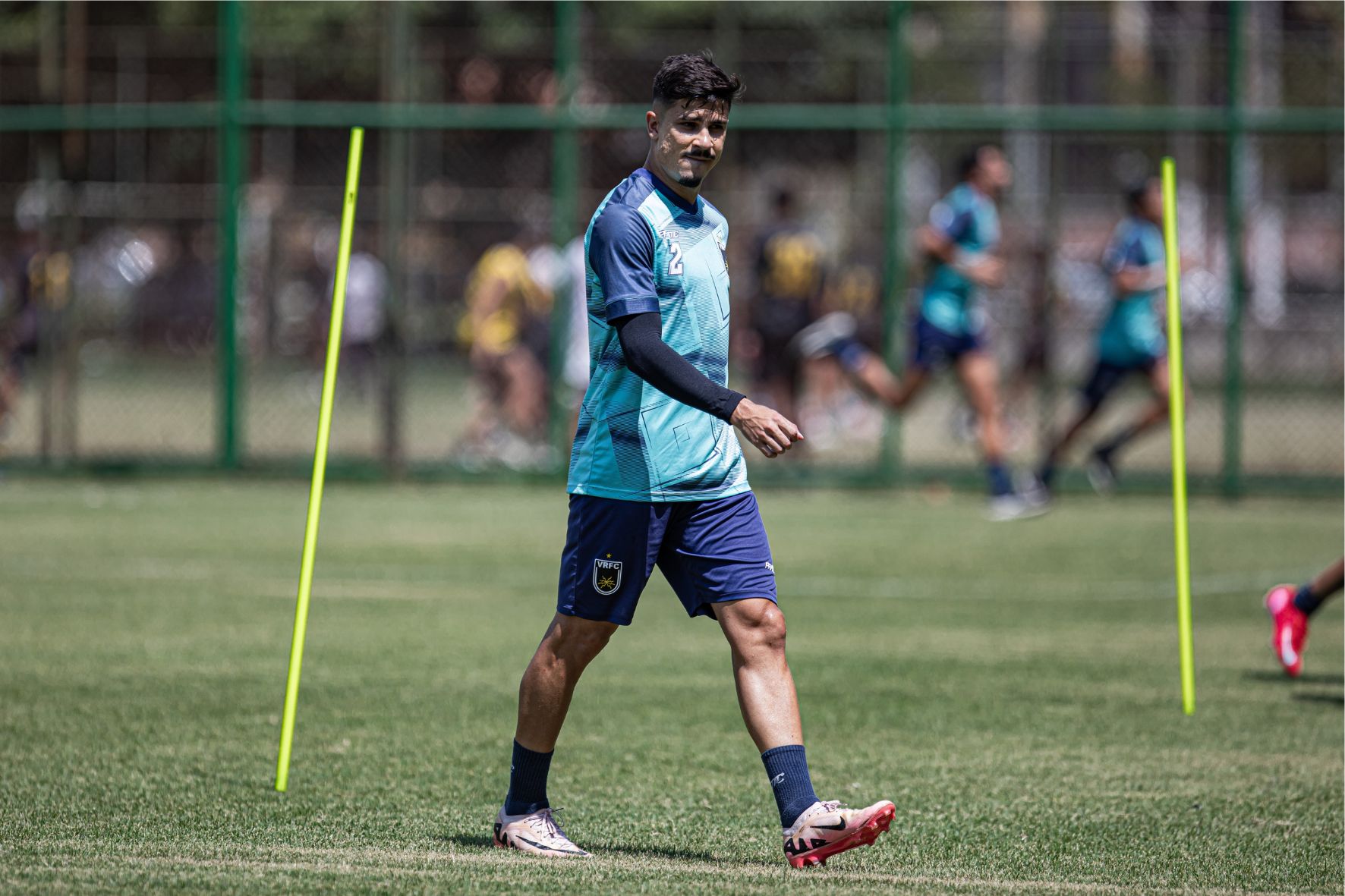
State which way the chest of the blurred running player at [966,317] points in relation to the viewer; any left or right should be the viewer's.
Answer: facing to the right of the viewer

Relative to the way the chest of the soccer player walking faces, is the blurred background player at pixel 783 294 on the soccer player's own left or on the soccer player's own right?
on the soccer player's own left

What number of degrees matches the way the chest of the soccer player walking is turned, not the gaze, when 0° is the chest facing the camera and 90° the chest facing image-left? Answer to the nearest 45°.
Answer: approximately 315°

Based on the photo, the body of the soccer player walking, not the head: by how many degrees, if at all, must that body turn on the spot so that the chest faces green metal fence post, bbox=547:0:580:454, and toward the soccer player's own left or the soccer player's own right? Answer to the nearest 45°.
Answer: approximately 135° to the soccer player's own left

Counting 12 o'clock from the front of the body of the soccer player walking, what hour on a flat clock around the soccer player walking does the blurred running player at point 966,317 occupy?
The blurred running player is roughly at 8 o'clock from the soccer player walking.
